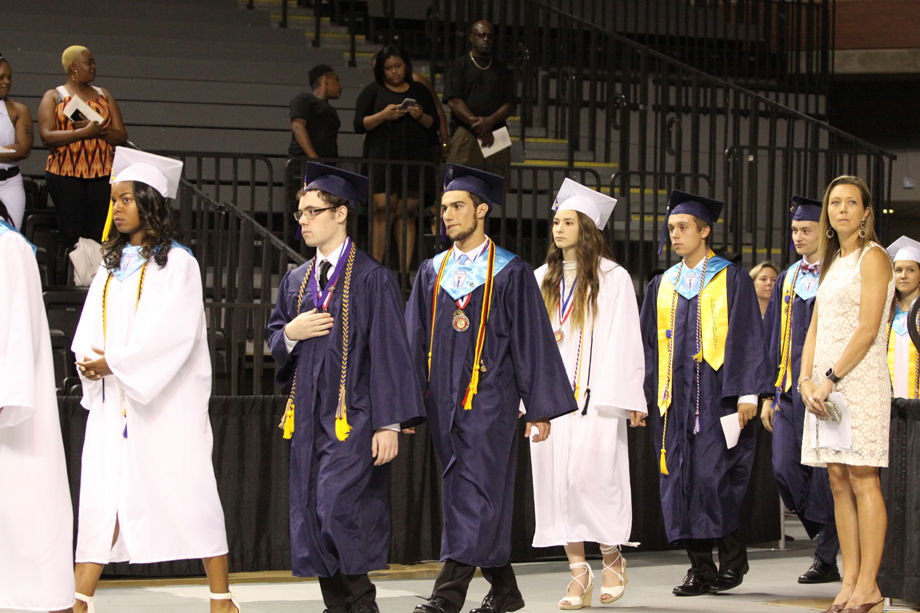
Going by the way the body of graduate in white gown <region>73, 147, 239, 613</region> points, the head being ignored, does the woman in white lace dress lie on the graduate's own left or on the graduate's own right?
on the graduate's own left

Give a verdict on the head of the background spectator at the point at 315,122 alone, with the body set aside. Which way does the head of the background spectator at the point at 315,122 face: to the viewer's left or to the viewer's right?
to the viewer's right

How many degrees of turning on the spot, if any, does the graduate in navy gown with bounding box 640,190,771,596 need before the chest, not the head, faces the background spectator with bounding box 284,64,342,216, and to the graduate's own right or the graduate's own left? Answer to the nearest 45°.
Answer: approximately 90° to the graduate's own right

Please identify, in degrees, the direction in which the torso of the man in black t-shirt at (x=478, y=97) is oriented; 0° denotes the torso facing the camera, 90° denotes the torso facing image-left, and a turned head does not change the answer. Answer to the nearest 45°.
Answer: approximately 0°

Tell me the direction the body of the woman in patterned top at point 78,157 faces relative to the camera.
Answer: toward the camera

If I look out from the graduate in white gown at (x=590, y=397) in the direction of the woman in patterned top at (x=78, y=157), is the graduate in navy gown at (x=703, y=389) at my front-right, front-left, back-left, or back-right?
back-right

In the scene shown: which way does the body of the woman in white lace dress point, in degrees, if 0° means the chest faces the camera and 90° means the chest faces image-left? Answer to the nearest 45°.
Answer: approximately 45°

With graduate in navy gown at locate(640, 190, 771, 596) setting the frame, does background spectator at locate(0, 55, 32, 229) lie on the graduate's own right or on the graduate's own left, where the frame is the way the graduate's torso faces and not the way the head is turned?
on the graduate's own right

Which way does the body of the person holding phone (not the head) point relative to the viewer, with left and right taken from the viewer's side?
facing the viewer

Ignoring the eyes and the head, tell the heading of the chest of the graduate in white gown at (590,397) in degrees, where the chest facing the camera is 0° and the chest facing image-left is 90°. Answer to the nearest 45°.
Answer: approximately 45°

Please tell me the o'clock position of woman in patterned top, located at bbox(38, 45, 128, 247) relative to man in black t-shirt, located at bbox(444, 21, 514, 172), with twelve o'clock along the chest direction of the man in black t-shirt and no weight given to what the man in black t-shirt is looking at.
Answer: The woman in patterned top is roughly at 2 o'clock from the man in black t-shirt.

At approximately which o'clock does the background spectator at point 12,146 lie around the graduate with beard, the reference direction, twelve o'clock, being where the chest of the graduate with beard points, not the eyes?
The background spectator is roughly at 3 o'clock from the graduate with beard.

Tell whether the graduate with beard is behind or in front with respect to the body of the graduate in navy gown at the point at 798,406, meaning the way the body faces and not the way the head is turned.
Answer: in front

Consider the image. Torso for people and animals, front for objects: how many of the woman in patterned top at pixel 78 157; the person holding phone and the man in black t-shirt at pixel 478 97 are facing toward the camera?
3

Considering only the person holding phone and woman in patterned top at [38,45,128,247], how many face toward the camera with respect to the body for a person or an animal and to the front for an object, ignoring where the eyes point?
2

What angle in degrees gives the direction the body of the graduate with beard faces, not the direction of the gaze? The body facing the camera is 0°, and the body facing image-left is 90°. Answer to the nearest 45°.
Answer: approximately 45°

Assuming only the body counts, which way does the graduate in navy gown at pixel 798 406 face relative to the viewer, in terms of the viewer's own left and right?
facing the viewer and to the left of the viewer
